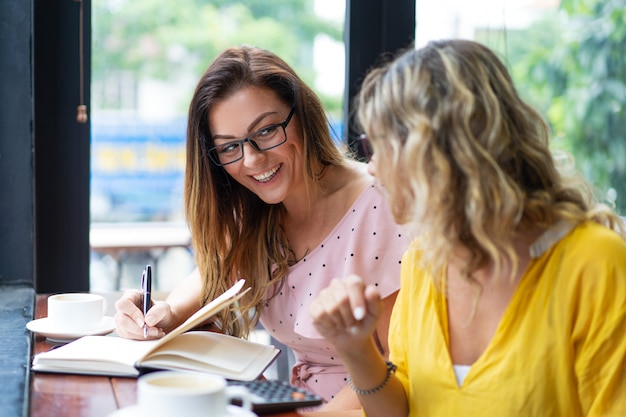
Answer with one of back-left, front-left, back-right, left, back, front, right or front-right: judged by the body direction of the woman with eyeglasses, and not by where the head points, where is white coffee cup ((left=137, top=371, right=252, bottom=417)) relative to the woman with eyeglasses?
front-left

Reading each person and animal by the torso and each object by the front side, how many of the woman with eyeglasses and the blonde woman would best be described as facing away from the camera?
0

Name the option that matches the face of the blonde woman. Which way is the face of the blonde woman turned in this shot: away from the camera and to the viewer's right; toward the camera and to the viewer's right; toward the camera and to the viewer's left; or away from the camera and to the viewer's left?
away from the camera and to the viewer's left

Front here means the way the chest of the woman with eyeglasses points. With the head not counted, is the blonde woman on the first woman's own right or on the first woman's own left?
on the first woman's own left

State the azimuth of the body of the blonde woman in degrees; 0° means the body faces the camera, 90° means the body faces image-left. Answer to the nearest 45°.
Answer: approximately 45°

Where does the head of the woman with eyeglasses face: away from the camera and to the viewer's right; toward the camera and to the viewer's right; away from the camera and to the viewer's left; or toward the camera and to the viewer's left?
toward the camera and to the viewer's right
